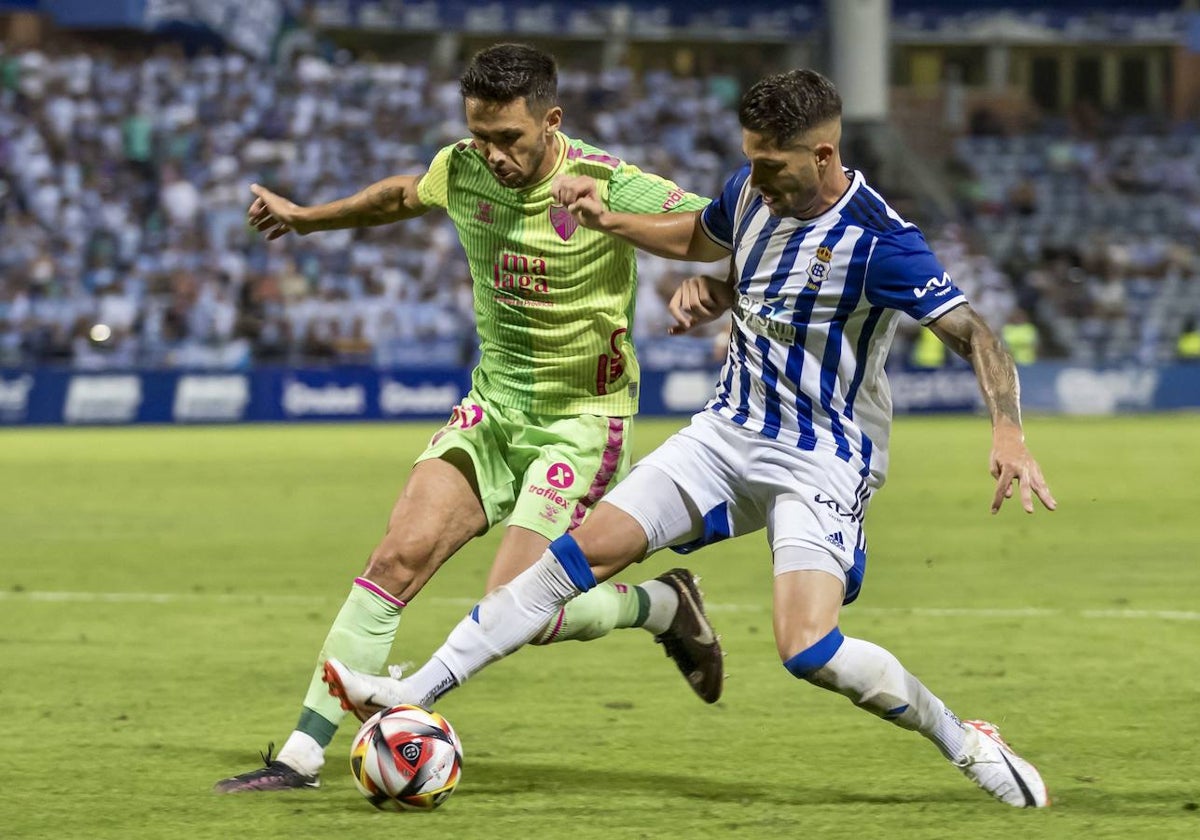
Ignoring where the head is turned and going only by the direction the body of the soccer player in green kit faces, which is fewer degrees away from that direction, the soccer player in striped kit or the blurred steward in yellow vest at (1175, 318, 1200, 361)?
the soccer player in striped kit

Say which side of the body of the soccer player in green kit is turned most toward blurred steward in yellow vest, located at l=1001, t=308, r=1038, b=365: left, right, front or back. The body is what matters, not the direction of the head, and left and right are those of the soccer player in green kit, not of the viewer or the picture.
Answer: back

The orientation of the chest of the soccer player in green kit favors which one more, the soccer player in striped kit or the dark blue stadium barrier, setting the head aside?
the soccer player in striped kit

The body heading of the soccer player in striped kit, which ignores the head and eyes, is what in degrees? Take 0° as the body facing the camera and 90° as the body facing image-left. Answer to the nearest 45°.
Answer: approximately 45°

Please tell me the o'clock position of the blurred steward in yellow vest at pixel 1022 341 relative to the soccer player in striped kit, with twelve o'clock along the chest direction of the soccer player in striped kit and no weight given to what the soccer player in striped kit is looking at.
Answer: The blurred steward in yellow vest is roughly at 5 o'clock from the soccer player in striped kit.

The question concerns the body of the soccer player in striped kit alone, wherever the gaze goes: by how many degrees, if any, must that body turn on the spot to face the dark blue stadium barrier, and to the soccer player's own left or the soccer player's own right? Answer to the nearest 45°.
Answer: approximately 135° to the soccer player's own right

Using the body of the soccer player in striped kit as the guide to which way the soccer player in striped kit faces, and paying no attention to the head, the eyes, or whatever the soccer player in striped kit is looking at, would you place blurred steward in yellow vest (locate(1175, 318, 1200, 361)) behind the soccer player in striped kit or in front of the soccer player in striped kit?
behind
